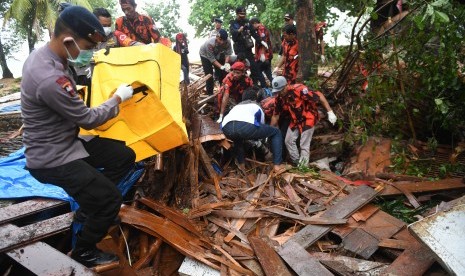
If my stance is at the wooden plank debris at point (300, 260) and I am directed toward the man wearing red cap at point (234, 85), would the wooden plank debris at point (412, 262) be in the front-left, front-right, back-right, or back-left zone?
back-right

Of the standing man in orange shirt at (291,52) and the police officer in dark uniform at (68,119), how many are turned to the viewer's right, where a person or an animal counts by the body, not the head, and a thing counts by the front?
1

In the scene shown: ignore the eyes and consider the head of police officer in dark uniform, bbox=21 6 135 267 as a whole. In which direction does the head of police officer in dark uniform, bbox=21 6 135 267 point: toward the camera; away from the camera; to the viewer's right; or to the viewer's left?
to the viewer's right

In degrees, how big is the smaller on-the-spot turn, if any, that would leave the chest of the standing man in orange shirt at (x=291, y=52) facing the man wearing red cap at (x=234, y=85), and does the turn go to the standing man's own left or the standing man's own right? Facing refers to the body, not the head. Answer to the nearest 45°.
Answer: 0° — they already face them

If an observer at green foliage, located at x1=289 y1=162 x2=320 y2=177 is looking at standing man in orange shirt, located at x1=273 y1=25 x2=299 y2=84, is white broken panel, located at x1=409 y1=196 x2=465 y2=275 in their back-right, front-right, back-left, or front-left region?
back-right

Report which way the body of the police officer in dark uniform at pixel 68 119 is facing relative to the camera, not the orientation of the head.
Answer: to the viewer's right

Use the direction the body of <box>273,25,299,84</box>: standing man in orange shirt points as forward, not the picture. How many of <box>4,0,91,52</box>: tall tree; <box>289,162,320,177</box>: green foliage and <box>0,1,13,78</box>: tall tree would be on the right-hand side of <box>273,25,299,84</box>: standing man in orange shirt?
2

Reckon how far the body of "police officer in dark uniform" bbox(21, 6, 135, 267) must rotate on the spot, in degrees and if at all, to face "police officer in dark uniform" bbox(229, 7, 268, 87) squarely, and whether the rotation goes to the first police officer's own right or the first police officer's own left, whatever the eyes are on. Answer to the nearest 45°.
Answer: approximately 45° to the first police officer's own left

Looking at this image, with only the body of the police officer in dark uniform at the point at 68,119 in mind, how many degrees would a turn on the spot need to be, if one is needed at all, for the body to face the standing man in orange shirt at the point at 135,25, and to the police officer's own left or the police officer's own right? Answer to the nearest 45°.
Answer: approximately 90° to the police officer's own left

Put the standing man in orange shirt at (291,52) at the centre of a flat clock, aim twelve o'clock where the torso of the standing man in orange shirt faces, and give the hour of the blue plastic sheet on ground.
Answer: The blue plastic sheet on ground is roughly at 1 o'clock from the standing man in orange shirt.

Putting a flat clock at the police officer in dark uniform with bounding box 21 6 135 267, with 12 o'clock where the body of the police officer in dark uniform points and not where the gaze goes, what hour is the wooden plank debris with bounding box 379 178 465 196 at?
The wooden plank debris is roughly at 12 o'clock from the police officer in dark uniform.

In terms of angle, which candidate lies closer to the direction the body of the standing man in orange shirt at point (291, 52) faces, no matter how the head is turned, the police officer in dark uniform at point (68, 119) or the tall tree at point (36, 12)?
the police officer in dark uniform
